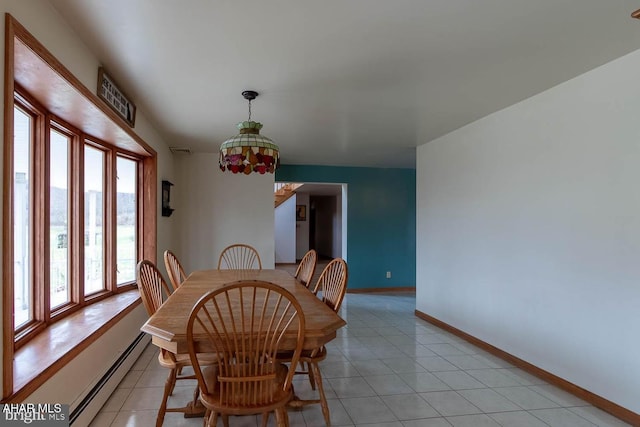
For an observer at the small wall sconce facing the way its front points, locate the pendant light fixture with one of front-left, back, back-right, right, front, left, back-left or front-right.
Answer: right

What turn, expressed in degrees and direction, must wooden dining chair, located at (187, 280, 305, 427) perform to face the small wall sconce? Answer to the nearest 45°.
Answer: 0° — it already faces it

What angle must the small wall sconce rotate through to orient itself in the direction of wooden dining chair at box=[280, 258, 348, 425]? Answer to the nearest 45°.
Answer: approximately 90° to its right

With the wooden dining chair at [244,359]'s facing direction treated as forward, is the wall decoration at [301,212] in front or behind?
in front

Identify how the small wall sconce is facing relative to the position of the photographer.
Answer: facing to the right of the viewer

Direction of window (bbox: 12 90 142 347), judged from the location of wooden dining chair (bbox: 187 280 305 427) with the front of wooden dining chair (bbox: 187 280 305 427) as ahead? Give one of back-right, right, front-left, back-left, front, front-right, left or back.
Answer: front-left

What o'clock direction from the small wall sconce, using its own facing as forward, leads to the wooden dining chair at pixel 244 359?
The wooden dining chair is roughly at 3 o'clock from the small wall sconce.

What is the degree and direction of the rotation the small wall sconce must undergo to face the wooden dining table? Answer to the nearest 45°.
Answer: approximately 90° to its right

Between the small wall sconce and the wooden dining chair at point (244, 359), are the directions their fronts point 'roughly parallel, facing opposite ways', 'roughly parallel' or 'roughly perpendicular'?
roughly perpendicular

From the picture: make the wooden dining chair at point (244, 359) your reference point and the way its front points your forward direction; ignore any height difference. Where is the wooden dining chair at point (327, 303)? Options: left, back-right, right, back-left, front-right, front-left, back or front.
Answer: front-right

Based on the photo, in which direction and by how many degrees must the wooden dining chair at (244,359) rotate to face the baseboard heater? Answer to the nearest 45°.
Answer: approximately 45° to its left

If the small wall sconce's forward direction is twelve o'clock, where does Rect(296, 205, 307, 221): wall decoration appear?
The wall decoration is roughly at 10 o'clock from the small wall sconce.

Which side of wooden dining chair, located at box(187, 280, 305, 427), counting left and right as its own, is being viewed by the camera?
back

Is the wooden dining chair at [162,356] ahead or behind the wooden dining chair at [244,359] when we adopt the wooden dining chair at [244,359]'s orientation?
ahead
